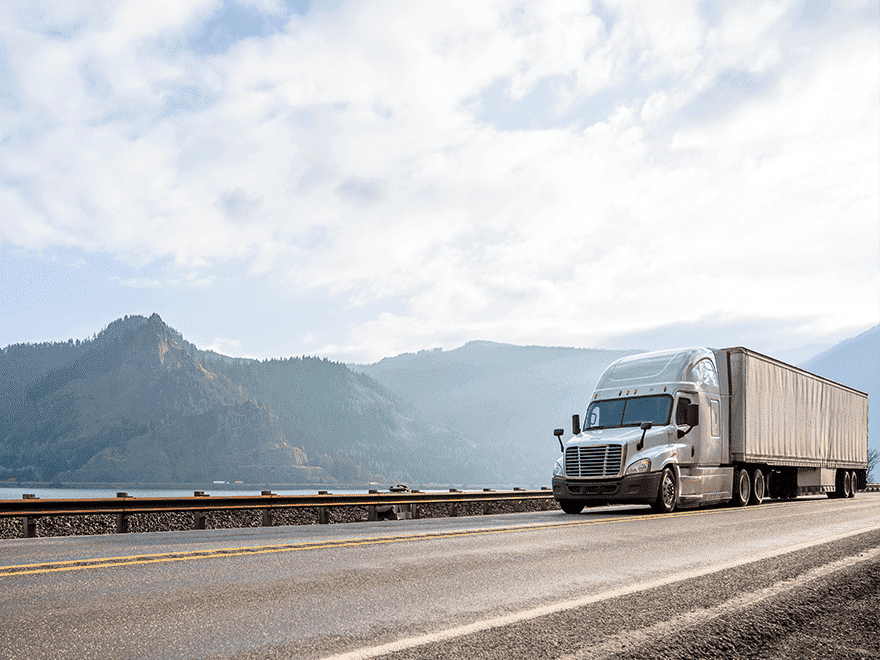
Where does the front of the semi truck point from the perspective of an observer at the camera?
facing the viewer and to the left of the viewer
